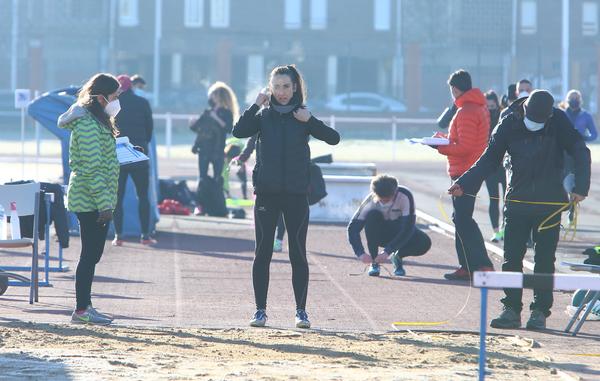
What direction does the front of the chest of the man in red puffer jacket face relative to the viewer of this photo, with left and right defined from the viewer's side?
facing to the left of the viewer

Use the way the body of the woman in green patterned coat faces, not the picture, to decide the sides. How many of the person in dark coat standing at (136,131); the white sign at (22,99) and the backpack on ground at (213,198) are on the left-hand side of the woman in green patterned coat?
3

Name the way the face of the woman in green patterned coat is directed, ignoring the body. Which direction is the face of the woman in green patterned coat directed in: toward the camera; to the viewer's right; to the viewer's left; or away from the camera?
to the viewer's right

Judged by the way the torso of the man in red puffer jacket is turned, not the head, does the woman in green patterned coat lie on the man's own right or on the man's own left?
on the man's own left

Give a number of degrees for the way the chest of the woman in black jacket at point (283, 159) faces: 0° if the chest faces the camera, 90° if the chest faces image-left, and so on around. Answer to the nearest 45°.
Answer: approximately 0°

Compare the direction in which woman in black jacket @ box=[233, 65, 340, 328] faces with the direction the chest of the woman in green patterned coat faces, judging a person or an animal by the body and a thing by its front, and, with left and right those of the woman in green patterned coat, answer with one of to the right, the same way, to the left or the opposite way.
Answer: to the right

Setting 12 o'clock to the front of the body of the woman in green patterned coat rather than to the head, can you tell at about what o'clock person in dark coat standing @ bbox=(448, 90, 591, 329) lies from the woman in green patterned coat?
The person in dark coat standing is roughly at 12 o'clock from the woman in green patterned coat.

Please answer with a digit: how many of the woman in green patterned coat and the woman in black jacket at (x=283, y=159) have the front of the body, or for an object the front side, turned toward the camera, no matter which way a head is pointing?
1

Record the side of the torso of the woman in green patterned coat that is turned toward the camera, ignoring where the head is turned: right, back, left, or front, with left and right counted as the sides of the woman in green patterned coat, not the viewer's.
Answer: right

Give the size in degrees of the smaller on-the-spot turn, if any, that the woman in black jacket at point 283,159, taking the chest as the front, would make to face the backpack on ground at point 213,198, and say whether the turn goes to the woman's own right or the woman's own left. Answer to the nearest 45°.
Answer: approximately 180°
